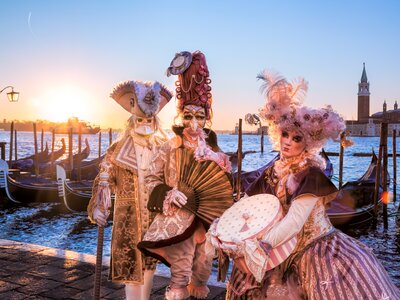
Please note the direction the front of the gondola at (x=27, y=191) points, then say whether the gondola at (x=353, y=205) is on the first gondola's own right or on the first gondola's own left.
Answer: on the first gondola's own left

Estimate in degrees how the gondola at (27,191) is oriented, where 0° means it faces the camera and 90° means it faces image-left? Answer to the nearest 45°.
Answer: approximately 45°

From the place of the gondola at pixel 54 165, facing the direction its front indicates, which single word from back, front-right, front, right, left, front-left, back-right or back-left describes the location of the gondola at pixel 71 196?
front-left

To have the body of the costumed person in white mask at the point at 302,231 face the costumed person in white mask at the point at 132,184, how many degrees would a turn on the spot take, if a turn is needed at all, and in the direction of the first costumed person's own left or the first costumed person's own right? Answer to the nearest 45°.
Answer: approximately 90° to the first costumed person's own right
